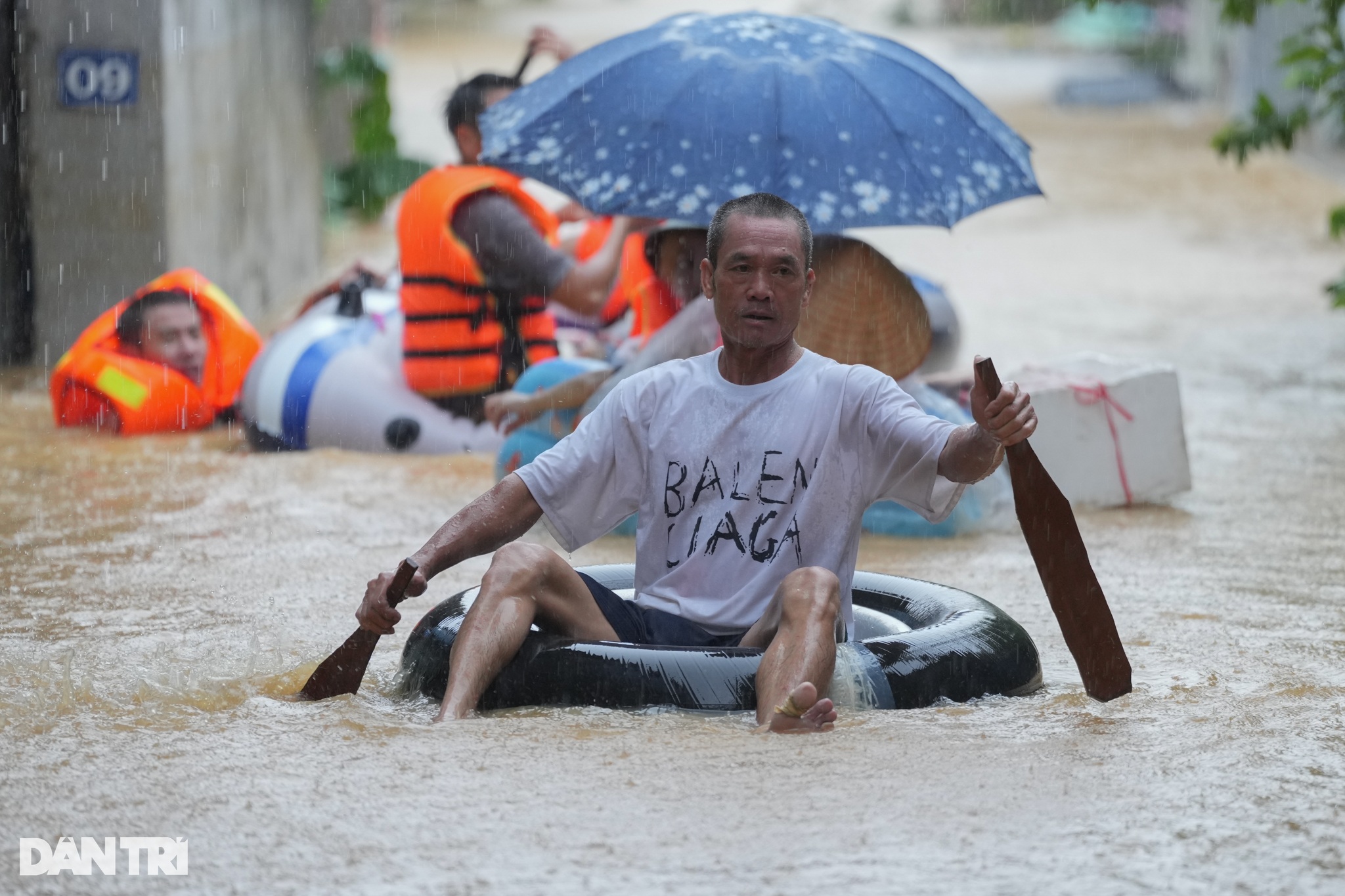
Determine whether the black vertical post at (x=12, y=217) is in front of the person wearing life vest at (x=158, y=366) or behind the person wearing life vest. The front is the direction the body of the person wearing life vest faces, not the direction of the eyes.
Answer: behind

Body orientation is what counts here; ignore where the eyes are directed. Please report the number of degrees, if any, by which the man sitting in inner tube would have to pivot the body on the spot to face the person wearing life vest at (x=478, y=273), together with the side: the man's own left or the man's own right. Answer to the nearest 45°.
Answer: approximately 180°

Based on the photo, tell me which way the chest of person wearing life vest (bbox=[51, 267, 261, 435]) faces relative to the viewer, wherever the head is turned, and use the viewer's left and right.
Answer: facing the viewer and to the right of the viewer

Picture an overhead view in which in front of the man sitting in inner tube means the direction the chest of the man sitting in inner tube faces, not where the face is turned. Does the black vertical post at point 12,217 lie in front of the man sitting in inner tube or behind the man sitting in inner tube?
behind

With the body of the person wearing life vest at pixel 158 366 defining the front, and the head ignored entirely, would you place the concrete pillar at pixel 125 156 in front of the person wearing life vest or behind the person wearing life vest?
behind

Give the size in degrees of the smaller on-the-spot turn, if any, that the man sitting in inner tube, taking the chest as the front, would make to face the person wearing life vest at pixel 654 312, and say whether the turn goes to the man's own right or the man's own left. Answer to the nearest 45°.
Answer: approximately 180°

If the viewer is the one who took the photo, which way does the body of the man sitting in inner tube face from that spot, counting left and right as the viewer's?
facing the viewer

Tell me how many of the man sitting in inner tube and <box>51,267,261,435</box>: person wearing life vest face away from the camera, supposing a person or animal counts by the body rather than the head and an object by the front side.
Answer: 0

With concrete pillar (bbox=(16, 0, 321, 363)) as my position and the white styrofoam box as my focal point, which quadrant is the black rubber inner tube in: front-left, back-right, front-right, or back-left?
front-right

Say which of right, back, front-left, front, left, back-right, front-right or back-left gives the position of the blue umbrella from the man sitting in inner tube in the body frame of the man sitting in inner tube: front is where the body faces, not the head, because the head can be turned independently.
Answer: back

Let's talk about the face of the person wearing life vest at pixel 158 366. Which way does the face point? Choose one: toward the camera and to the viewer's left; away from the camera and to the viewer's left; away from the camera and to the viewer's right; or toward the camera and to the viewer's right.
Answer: toward the camera and to the viewer's right
